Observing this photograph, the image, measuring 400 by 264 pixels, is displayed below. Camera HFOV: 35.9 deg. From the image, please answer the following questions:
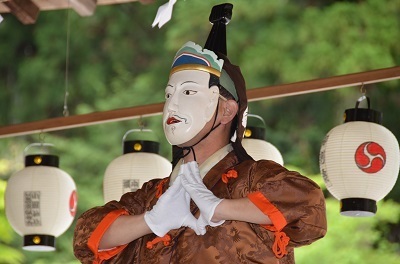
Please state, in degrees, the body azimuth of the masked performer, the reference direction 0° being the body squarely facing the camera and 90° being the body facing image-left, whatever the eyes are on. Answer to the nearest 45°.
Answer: approximately 45°

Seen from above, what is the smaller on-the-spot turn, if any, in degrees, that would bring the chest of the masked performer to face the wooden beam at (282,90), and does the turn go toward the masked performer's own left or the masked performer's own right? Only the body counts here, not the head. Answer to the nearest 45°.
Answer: approximately 135° to the masked performer's own right

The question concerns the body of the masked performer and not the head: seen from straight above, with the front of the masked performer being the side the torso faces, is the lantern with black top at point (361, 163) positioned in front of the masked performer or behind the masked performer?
behind

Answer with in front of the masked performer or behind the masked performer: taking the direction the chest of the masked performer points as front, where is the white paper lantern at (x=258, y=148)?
behind

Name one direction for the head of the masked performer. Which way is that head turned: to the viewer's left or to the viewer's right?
to the viewer's left
